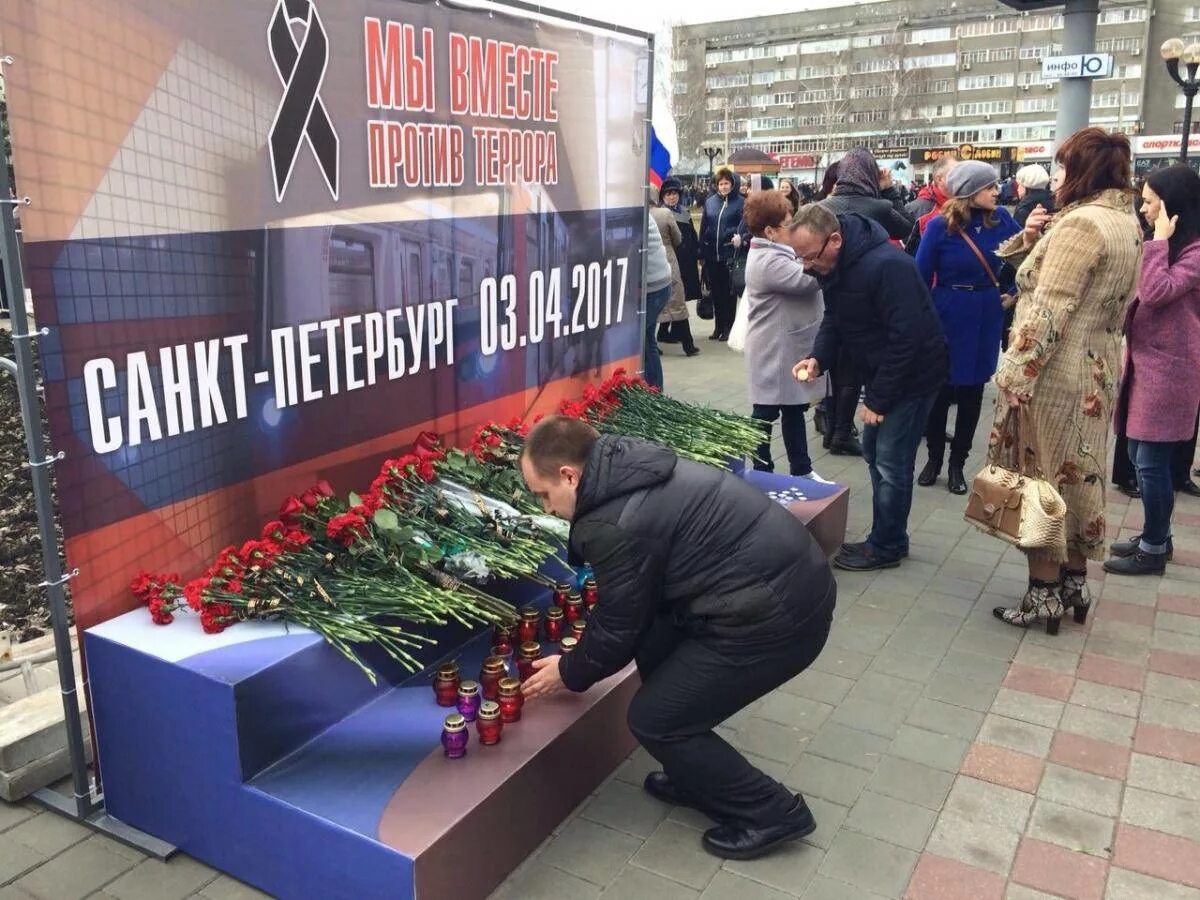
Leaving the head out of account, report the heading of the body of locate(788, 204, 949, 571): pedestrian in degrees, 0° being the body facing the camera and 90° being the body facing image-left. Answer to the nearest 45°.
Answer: approximately 90°

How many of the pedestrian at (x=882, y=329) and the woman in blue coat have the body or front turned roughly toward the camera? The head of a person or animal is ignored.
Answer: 1

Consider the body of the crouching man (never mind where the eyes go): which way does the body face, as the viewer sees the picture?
to the viewer's left

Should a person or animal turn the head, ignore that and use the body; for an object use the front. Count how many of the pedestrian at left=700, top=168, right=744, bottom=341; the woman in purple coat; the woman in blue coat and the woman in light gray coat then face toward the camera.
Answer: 2

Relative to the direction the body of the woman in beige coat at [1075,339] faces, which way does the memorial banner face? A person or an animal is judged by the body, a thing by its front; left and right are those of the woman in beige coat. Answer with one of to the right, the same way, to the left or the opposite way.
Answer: the opposite way

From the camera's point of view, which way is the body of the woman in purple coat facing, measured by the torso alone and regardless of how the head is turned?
to the viewer's left

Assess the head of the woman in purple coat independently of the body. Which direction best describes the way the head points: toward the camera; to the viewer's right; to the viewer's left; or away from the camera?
to the viewer's left

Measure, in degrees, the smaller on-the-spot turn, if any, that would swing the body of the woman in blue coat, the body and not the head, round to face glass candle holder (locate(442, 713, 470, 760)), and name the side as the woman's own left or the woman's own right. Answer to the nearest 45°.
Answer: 0° — they already face it

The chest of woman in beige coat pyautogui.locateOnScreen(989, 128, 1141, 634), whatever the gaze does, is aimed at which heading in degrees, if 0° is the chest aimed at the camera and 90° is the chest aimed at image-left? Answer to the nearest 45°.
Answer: approximately 90°

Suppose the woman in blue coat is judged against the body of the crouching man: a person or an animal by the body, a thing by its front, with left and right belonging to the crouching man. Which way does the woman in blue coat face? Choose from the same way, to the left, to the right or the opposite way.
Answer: to the left

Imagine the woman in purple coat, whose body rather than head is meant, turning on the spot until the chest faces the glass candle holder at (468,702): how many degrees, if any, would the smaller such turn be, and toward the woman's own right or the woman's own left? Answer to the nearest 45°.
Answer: approximately 45° to the woman's own left
